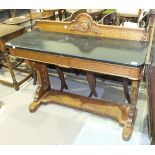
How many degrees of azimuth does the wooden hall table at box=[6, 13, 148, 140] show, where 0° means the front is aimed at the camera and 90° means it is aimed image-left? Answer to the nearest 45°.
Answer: approximately 45°

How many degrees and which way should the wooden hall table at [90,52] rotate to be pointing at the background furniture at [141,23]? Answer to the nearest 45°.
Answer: approximately 180°

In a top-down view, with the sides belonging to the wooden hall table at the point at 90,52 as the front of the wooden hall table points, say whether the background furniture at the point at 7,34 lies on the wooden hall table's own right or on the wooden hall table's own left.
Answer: on the wooden hall table's own right

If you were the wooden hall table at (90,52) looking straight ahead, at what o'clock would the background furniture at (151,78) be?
The background furniture is roughly at 9 o'clock from the wooden hall table.
